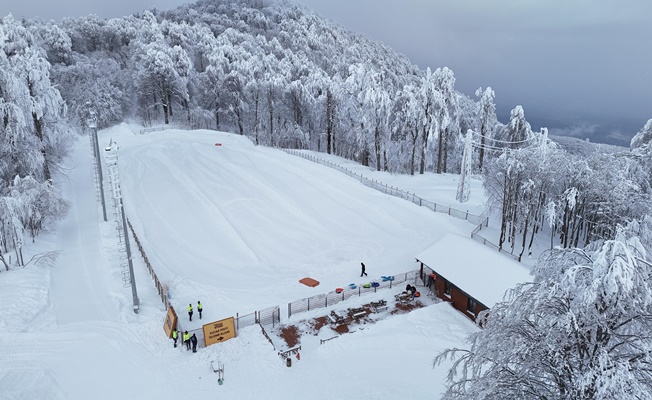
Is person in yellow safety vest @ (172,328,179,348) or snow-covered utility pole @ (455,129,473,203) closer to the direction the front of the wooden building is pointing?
the person in yellow safety vest

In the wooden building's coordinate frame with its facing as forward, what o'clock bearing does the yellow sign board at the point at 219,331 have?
The yellow sign board is roughly at 12 o'clock from the wooden building.

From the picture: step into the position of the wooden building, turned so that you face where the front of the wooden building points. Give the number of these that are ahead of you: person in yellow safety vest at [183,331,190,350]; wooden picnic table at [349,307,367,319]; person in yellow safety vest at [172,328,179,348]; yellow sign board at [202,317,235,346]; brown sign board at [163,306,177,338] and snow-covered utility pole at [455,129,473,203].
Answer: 5

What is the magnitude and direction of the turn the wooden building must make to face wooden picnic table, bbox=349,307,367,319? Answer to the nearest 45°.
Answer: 0° — it already faces it

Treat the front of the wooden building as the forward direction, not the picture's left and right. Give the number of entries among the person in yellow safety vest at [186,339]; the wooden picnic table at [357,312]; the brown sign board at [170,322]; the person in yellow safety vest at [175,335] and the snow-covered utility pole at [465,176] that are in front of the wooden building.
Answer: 4

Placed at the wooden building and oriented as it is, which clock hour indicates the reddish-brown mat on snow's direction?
The reddish-brown mat on snow is roughly at 1 o'clock from the wooden building.

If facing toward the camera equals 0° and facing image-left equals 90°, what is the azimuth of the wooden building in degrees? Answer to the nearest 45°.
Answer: approximately 45°

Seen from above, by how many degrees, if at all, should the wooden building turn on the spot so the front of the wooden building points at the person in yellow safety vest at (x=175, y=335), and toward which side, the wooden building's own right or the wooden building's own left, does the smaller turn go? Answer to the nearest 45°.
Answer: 0° — it already faces them

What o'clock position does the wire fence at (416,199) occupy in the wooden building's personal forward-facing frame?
The wire fence is roughly at 4 o'clock from the wooden building.

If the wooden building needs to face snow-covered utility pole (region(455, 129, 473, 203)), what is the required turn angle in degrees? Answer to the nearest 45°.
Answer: approximately 135° to its right

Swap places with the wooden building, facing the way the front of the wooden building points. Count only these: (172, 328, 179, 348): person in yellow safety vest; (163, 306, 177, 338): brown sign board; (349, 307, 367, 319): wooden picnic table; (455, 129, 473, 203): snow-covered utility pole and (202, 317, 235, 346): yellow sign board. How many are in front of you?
4

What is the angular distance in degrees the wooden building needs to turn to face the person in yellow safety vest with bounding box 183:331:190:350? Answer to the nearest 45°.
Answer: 0° — it already faces them
